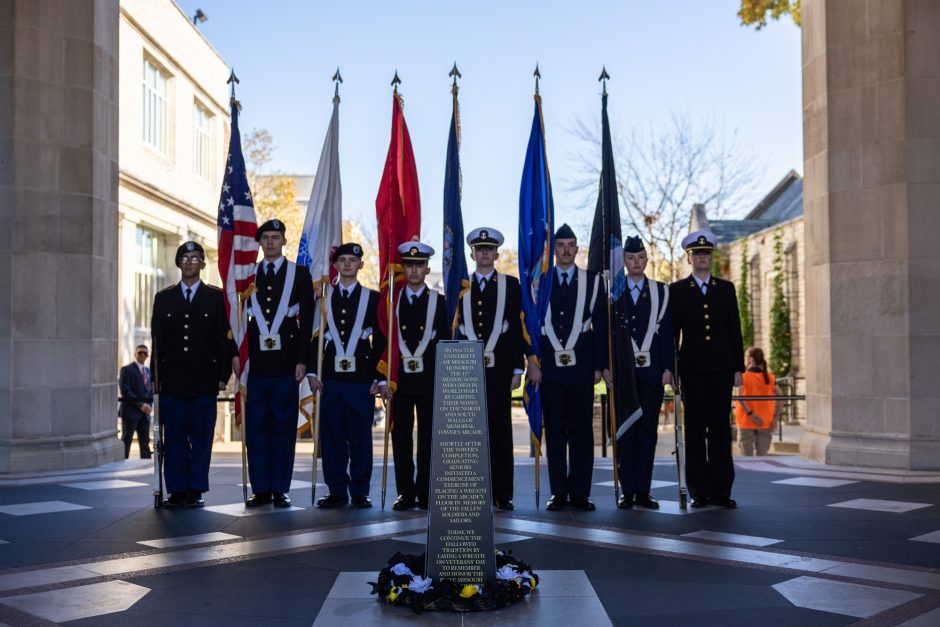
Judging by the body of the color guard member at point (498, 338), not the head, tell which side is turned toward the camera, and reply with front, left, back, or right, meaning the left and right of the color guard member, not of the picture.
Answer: front

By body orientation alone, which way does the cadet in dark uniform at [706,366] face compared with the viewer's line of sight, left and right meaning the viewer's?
facing the viewer

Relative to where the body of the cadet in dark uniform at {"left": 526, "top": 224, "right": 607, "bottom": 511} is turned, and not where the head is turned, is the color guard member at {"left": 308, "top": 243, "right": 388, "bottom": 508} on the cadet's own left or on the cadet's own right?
on the cadet's own right

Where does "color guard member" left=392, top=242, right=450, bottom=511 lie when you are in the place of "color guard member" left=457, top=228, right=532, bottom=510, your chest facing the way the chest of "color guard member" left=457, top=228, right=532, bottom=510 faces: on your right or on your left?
on your right

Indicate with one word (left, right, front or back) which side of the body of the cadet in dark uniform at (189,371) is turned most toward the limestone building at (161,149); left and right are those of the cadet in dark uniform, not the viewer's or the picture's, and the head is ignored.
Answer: back

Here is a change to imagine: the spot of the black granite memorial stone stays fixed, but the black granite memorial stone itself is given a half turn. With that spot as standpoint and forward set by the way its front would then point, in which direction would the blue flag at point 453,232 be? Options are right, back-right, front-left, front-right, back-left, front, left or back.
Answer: front

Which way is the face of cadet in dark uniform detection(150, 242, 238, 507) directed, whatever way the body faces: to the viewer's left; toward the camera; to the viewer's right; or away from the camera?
toward the camera

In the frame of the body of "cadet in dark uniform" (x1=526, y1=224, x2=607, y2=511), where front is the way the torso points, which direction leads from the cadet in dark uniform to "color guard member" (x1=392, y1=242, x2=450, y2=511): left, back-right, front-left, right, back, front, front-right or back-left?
right

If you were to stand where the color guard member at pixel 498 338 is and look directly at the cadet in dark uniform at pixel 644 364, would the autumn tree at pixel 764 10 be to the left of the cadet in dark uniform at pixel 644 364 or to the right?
left

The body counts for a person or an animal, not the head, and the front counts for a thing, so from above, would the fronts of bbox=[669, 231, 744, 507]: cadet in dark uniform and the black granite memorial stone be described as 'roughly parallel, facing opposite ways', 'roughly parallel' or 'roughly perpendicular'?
roughly parallel

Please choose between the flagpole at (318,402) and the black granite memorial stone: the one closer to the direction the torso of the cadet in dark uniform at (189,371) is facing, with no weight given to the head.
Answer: the black granite memorial stone

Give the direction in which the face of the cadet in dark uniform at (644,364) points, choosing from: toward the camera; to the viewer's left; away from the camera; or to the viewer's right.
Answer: toward the camera

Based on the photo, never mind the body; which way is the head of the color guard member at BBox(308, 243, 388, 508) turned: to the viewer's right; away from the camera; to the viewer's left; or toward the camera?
toward the camera

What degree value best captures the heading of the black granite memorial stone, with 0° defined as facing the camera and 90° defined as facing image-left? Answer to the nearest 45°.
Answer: approximately 0°

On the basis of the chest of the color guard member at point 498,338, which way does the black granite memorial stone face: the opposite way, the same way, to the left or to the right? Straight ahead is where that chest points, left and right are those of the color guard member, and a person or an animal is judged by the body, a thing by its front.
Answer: the same way

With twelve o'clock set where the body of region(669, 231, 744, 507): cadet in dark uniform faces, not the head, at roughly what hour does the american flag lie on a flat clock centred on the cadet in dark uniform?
The american flag is roughly at 3 o'clock from the cadet in dark uniform.

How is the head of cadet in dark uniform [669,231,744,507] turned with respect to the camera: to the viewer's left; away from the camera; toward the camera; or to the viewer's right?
toward the camera

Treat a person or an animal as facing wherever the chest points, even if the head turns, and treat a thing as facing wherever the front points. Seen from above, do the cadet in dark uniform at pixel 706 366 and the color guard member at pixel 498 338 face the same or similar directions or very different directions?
same or similar directions
